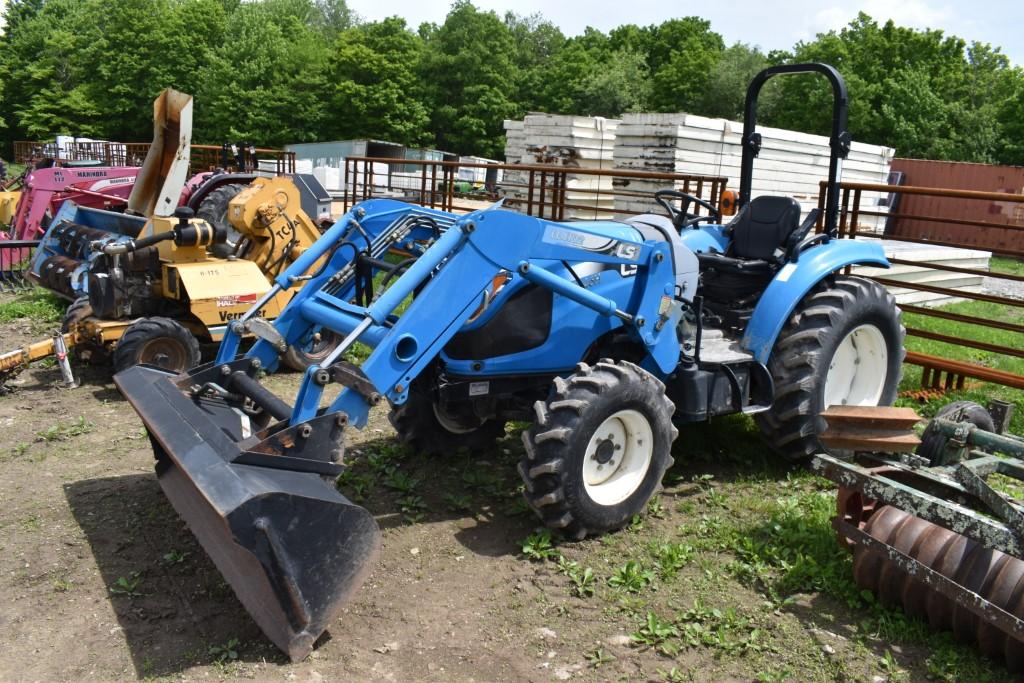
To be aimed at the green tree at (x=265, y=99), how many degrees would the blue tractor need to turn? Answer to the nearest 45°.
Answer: approximately 135° to its right

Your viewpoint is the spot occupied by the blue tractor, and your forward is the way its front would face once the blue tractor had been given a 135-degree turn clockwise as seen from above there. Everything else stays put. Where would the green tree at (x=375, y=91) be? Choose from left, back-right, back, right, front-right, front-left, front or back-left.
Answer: front

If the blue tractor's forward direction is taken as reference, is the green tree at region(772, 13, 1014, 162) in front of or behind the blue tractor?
behind

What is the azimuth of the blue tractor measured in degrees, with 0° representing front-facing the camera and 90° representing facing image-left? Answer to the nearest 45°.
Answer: approximately 45°
